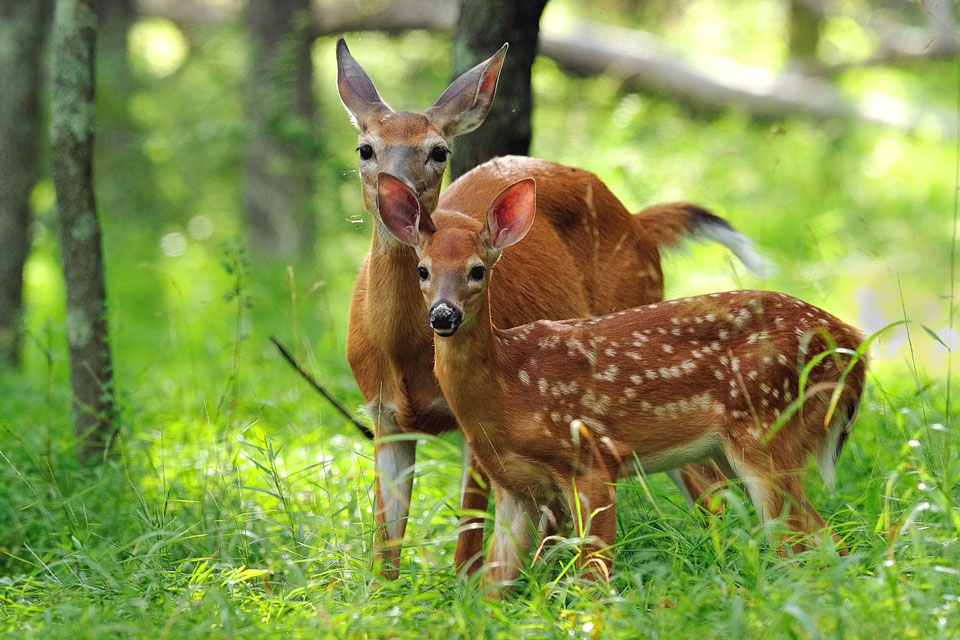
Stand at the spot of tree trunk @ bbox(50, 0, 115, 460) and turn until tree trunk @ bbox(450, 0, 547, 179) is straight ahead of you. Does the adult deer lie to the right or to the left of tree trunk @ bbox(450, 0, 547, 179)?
right

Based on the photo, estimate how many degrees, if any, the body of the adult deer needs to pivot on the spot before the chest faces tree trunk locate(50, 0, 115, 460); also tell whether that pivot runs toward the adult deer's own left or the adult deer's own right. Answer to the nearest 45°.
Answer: approximately 90° to the adult deer's own right

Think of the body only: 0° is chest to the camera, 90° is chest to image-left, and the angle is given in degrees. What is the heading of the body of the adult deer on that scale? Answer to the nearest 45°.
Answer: approximately 45°

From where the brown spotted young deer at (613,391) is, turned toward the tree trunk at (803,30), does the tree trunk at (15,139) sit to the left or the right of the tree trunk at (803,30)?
left

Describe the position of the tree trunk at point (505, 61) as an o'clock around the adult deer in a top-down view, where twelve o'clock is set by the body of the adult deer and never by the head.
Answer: The tree trunk is roughly at 5 o'clock from the adult deer.

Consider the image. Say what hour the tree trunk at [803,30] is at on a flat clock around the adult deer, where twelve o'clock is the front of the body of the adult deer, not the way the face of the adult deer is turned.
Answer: The tree trunk is roughly at 5 o'clock from the adult deer.

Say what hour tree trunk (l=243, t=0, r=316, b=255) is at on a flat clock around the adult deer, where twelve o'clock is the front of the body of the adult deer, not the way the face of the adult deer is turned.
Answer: The tree trunk is roughly at 4 o'clock from the adult deer.

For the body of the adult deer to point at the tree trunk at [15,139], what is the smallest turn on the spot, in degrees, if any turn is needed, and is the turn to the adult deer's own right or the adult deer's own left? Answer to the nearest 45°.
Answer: approximately 90° to the adult deer's own right

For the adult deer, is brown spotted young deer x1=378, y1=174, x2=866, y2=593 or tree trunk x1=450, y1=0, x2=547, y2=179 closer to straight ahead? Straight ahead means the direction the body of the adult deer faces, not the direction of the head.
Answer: the brown spotted young deer

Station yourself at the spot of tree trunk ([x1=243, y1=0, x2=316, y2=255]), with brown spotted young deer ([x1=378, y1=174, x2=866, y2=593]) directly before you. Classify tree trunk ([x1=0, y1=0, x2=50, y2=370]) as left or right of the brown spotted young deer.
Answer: right
